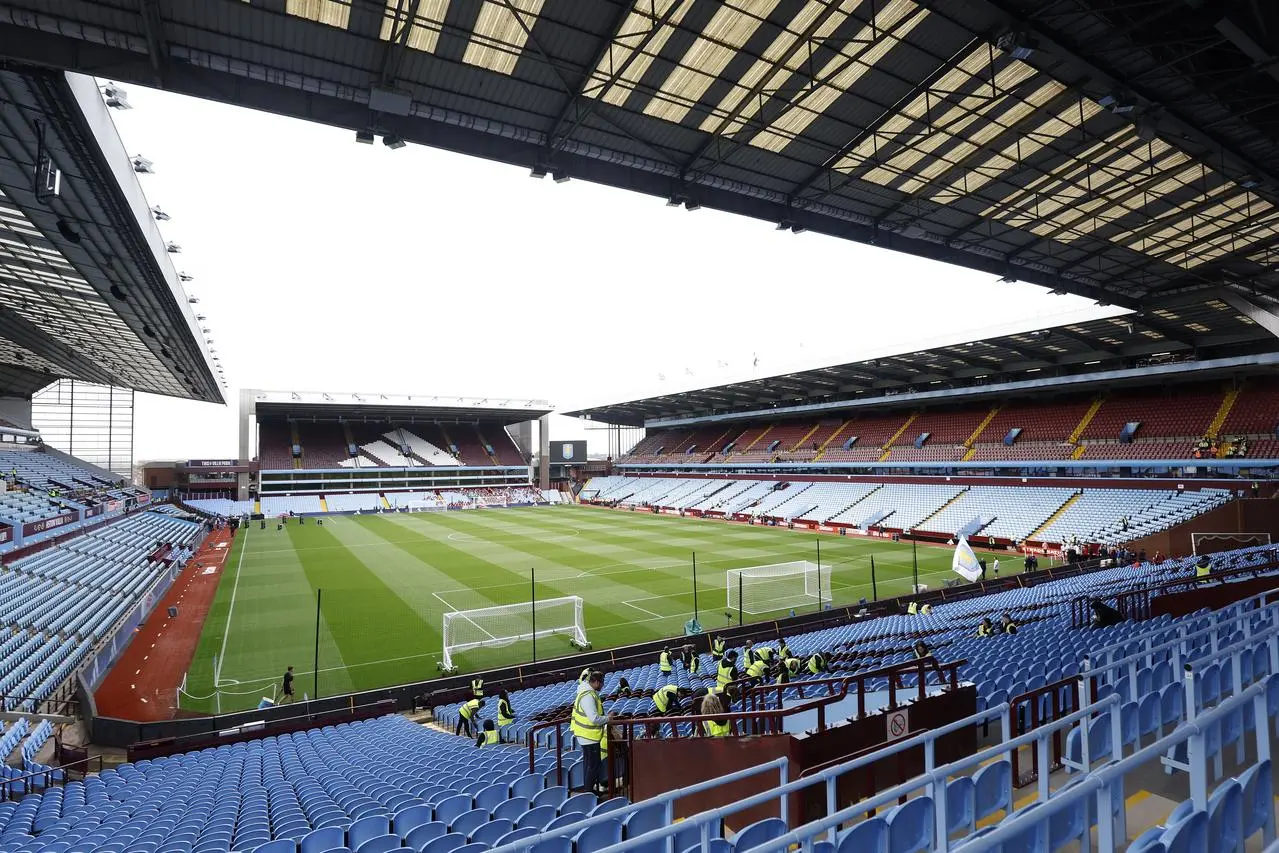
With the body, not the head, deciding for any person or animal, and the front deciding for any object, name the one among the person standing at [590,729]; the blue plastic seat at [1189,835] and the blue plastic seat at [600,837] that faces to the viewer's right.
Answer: the person standing

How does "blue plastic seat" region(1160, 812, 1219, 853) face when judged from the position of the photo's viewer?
facing away from the viewer and to the left of the viewer

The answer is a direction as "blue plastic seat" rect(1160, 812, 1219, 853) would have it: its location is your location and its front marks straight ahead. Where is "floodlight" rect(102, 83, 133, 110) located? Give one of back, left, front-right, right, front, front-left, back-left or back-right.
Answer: front-left

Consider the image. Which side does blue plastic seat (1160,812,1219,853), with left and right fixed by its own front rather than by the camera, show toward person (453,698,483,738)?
front

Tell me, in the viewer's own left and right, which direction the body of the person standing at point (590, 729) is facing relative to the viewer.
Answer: facing to the right of the viewer

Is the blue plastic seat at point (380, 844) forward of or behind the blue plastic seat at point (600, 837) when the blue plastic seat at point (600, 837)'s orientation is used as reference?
forward

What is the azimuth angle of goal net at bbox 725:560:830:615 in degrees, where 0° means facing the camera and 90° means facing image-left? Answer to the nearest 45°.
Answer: approximately 135°

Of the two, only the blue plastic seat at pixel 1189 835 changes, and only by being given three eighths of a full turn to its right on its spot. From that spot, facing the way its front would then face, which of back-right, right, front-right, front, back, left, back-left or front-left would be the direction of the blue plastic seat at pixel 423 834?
back

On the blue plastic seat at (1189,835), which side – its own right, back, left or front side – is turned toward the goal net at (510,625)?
front

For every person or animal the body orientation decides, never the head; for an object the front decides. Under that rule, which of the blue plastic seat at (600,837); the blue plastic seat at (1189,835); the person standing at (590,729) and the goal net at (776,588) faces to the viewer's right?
the person standing
